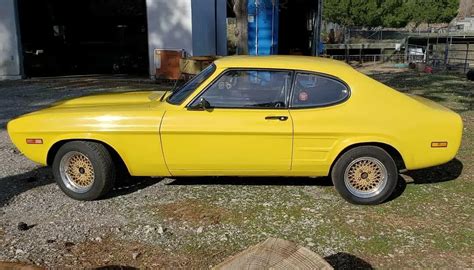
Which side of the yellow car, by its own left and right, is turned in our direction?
left

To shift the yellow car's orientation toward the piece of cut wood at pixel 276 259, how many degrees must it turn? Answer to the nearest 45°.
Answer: approximately 90° to its left

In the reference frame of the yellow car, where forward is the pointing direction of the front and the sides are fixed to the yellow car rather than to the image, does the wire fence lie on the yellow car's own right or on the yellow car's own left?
on the yellow car's own right
